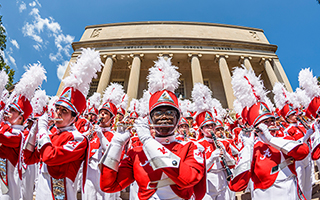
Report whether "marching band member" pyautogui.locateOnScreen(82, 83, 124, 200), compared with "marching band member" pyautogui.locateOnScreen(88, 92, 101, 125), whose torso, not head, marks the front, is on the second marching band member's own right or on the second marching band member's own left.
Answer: on the second marching band member's own left

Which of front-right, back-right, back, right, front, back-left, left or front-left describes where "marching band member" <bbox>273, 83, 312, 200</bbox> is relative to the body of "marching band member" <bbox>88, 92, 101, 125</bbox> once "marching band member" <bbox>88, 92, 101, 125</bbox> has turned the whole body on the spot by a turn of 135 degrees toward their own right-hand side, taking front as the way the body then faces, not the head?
back-right

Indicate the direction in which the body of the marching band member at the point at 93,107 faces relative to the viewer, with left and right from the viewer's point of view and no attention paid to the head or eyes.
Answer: facing the viewer and to the left of the viewer

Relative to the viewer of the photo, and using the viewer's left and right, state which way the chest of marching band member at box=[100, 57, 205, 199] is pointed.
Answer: facing the viewer

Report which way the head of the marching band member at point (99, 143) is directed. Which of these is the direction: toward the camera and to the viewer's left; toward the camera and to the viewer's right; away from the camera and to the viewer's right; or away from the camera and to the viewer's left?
toward the camera and to the viewer's left

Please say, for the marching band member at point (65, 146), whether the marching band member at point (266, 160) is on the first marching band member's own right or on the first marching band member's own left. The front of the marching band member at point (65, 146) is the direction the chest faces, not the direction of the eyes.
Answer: on the first marching band member's own left

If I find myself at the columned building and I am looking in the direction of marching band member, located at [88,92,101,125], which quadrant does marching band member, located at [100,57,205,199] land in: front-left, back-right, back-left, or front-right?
front-left

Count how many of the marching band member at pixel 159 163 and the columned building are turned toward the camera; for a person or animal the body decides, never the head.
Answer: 2
